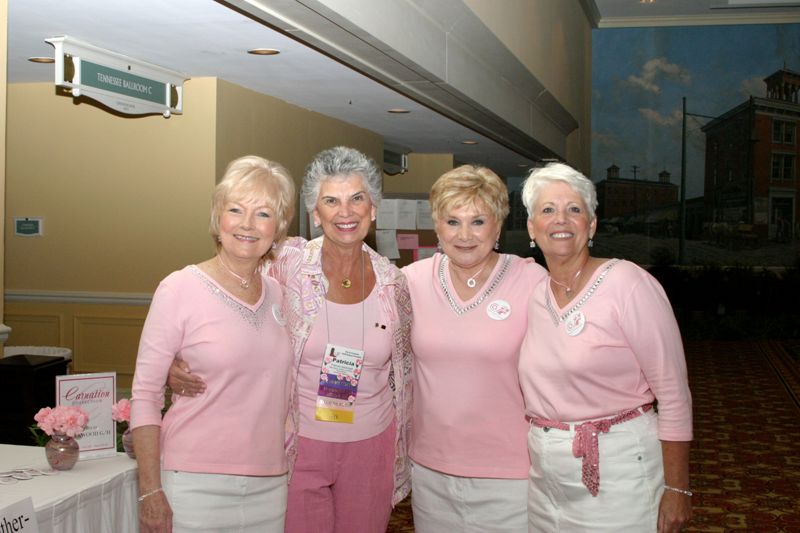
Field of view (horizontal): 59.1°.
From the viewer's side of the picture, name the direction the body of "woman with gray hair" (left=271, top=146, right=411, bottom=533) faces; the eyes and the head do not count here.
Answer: toward the camera

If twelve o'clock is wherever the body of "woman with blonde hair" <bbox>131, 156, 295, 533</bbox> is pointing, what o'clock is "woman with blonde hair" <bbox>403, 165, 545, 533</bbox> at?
"woman with blonde hair" <bbox>403, 165, 545, 533</bbox> is roughly at 10 o'clock from "woman with blonde hair" <bbox>131, 156, 295, 533</bbox>.

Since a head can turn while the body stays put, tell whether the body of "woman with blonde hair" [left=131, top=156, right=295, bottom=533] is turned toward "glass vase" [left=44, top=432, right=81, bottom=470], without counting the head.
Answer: no

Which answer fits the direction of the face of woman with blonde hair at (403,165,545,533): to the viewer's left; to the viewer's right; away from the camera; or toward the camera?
toward the camera

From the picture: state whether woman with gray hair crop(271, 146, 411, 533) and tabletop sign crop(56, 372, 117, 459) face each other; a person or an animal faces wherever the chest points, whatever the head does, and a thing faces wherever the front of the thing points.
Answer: no

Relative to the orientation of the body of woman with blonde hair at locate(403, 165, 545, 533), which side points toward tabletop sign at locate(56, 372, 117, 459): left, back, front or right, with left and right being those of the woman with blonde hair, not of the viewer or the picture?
right

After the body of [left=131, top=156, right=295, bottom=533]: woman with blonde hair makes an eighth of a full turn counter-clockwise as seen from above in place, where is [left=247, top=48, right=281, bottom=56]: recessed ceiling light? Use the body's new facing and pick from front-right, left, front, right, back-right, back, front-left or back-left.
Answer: left

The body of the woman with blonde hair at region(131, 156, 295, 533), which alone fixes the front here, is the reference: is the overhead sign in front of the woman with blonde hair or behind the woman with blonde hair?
behind

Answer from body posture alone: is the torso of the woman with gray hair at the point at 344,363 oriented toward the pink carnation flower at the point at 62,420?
no

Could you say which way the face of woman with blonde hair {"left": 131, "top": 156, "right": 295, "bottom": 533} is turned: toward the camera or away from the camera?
toward the camera

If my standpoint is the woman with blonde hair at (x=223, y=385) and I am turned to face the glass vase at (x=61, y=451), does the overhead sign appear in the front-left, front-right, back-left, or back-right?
front-right

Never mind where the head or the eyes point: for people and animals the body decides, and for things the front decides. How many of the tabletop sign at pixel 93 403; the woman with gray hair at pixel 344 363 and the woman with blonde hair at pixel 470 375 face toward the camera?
3

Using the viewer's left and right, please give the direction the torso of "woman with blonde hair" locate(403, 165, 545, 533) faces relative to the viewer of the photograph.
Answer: facing the viewer

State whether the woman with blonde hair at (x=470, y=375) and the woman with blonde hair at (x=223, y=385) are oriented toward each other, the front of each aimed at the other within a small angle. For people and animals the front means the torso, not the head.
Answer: no

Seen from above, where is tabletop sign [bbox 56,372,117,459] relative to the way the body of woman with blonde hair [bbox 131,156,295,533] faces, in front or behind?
behind

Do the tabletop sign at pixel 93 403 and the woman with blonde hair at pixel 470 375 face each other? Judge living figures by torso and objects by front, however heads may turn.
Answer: no

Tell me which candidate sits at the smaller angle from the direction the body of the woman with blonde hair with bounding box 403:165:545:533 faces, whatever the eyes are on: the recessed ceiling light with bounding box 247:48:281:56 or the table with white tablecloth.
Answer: the table with white tablecloth
